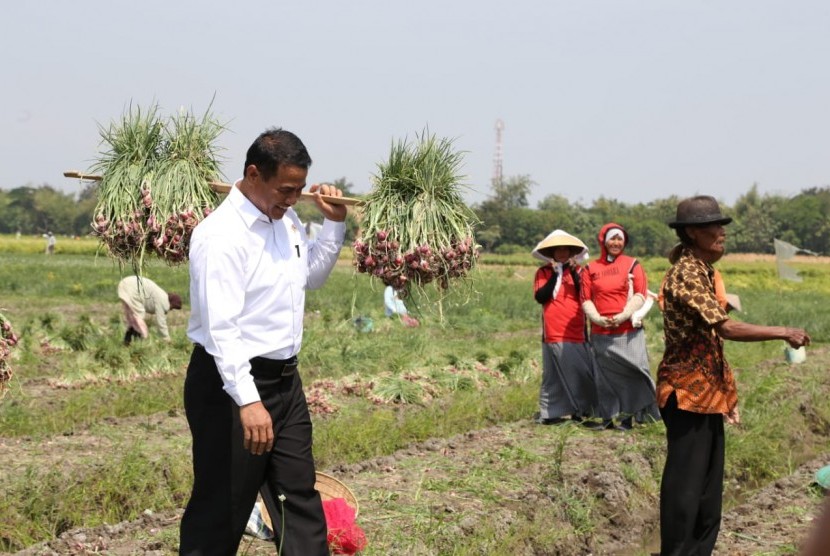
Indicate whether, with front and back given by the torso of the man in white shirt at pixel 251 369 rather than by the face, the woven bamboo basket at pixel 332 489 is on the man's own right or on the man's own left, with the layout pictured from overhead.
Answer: on the man's own left

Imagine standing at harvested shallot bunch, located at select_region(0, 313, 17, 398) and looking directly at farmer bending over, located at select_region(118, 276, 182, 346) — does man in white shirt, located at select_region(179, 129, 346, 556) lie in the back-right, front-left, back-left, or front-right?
back-right

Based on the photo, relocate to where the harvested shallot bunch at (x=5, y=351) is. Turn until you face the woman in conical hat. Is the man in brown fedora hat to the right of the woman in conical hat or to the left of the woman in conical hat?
right

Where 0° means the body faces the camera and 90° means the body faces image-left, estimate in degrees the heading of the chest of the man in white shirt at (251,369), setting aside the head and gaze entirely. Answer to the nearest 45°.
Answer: approximately 315°

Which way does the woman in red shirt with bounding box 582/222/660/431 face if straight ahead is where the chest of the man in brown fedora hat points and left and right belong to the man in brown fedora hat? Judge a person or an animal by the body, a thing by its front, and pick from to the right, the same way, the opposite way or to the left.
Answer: to the right

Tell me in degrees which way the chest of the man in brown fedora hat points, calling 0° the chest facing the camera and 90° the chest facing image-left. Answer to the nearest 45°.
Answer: approximately 270°

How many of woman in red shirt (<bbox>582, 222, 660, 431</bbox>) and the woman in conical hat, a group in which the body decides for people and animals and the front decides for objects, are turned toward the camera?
2

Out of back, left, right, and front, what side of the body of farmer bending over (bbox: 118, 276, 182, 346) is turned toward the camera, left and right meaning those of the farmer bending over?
right

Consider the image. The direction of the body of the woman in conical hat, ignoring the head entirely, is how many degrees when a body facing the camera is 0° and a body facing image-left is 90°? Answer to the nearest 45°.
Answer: approximately 0°

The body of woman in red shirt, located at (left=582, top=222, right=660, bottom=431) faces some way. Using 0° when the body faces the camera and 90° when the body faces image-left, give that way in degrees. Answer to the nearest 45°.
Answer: approximately 0°

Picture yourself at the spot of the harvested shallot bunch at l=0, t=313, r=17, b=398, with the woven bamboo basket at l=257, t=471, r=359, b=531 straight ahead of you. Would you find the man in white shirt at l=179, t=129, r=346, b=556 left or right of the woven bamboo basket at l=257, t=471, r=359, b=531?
right
